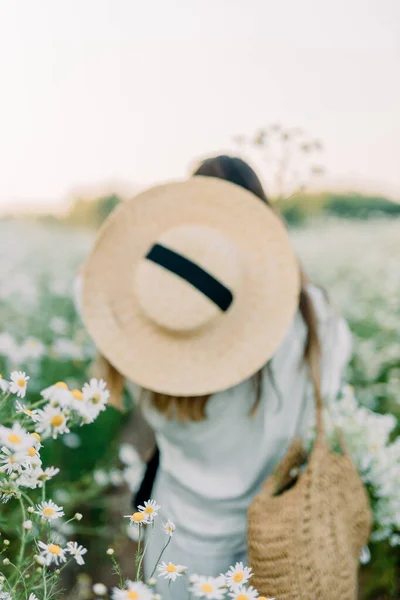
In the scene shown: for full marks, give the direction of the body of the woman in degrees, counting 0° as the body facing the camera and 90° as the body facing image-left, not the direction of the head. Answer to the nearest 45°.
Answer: approximately 180°

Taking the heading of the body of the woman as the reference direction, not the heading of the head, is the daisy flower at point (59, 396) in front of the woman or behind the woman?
behind

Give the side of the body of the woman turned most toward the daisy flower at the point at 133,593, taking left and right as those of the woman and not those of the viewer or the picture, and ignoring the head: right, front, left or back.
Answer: back

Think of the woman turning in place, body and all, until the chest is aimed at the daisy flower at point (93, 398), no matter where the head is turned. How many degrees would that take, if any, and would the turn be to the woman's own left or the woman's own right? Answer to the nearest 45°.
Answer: approximately 180°

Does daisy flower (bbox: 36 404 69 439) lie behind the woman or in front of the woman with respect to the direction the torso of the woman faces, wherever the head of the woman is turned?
behind

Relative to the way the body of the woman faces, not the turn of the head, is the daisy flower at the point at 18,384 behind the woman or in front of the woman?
behind

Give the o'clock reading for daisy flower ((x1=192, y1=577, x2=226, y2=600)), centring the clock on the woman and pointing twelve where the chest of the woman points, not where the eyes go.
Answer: The daisy flower is roughly at 6 o'clock from the woman.
